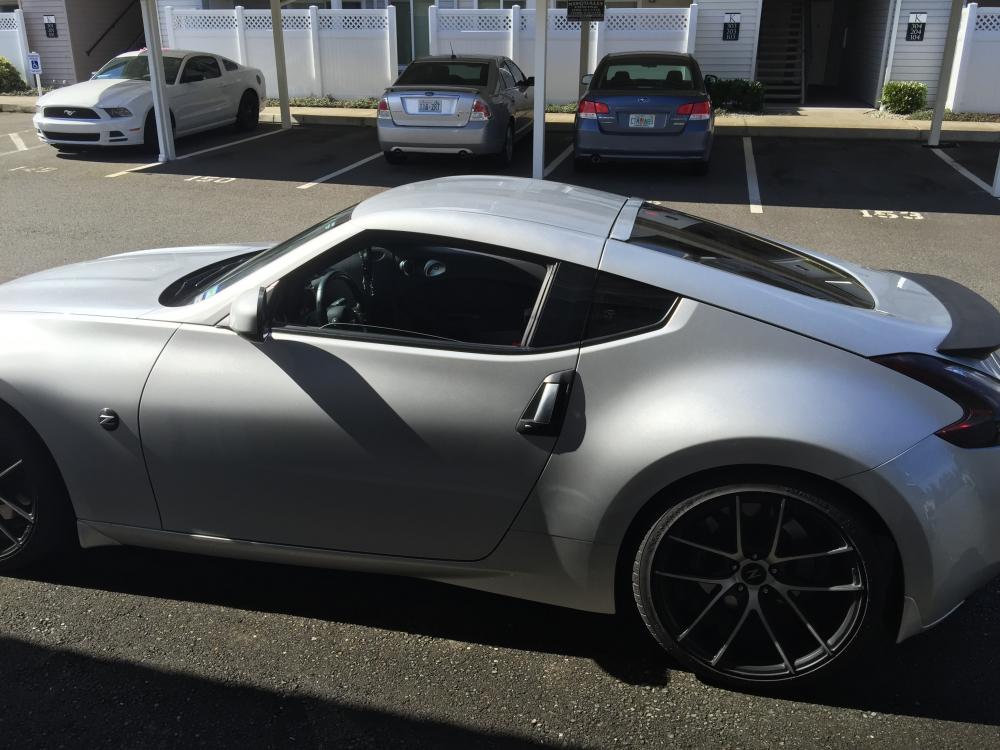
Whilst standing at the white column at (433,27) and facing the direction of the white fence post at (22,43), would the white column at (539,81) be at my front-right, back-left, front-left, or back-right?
back-left

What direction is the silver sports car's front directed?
to the viewer's left

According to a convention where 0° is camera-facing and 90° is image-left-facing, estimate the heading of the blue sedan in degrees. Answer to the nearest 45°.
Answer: approximately 180°

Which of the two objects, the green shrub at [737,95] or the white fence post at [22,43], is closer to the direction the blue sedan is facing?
the green shrub

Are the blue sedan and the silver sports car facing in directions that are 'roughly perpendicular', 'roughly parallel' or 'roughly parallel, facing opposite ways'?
roughly perpendicular

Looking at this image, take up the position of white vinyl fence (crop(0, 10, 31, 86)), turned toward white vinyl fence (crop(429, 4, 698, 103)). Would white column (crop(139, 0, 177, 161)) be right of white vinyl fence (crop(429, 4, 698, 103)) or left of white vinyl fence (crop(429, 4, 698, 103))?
right

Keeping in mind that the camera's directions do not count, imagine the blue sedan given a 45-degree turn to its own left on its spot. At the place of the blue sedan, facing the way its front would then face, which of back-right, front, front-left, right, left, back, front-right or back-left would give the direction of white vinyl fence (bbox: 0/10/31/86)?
front

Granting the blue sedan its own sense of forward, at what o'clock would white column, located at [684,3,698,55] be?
The white column is roughly at 12 o'clock from the blue sedan.

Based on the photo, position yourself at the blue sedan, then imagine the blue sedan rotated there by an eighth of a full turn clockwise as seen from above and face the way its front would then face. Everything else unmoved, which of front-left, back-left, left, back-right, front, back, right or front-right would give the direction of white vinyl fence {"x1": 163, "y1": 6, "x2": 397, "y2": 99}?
left

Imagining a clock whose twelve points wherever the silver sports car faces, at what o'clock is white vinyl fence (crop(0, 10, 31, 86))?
The white vinyl fence is roughly at 2 o'clock from the silver sports car.

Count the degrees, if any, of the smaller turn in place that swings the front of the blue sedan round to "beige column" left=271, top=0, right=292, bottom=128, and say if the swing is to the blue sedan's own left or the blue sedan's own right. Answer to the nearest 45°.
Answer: approximately 45° to the blue sedan's own left

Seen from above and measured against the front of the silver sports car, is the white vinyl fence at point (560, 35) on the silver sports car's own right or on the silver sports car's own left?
on the silver sports car's own right

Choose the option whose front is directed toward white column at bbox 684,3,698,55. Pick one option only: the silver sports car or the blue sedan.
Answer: the blue sedan

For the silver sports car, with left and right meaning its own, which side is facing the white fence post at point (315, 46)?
right

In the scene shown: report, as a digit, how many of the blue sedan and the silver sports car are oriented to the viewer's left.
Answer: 1
